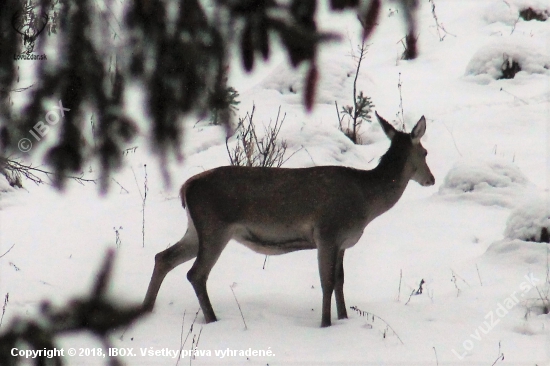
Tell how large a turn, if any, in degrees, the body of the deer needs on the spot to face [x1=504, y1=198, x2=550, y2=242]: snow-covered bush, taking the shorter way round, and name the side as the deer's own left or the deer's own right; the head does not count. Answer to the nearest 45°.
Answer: approximately 45° to the deer's own left

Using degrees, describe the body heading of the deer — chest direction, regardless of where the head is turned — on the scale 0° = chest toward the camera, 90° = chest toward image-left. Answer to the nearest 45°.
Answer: approximately 270°

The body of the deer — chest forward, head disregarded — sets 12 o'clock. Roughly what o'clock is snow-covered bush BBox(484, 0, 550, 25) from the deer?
The snow-covered bush is roughly at 10 o'clock from the deer.

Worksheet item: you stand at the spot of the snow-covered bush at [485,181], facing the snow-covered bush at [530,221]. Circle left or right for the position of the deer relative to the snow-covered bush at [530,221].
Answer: right

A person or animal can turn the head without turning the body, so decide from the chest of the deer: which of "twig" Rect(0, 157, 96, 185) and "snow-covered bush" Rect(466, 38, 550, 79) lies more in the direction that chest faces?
the snow-covered bush

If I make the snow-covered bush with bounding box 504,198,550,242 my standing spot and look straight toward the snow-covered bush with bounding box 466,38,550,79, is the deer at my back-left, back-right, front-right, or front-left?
back-left

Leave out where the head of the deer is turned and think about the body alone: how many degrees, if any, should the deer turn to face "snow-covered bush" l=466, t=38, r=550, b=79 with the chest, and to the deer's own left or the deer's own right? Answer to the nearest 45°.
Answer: approximately 45° to the deer's own left

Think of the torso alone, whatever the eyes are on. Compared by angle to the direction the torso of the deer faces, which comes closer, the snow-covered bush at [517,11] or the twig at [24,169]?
the snow-covered bush
